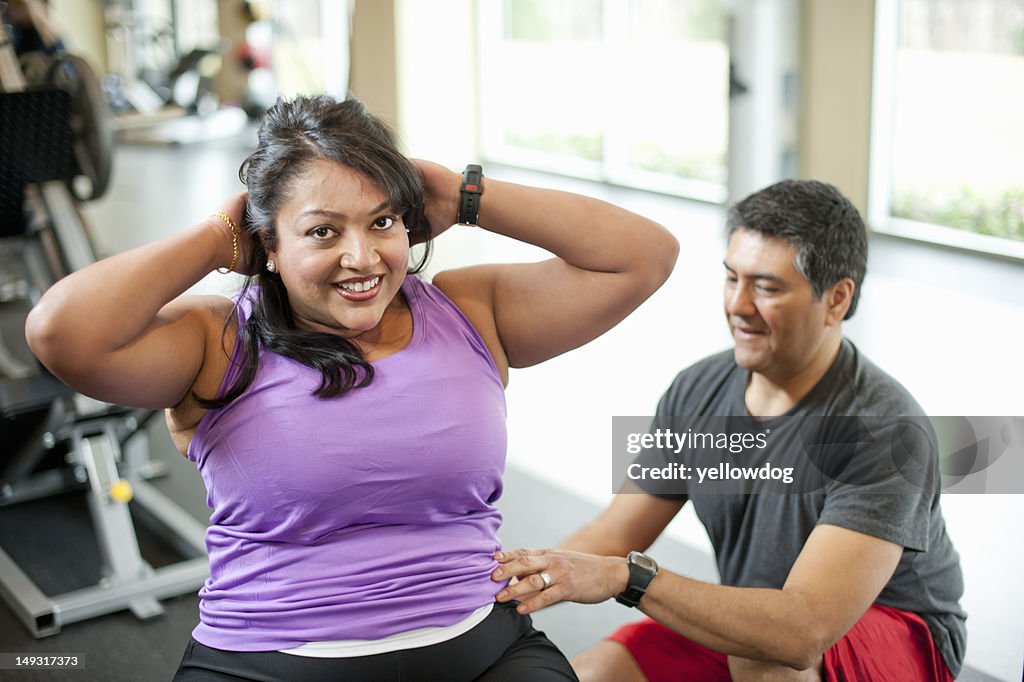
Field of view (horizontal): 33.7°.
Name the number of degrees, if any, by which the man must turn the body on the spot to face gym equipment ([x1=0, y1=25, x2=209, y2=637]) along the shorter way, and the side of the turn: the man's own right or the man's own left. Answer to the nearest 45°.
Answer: approximately 90° to the man's own right

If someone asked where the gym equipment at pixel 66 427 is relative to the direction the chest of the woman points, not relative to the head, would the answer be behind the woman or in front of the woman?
behind

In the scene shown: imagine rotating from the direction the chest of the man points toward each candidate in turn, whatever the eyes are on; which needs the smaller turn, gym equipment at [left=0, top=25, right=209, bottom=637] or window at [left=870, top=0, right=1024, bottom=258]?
the gym equipment

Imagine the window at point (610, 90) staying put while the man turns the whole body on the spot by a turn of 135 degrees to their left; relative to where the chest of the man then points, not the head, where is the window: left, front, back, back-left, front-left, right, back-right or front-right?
left

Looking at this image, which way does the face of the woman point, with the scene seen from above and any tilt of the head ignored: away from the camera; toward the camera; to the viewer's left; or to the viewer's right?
toward the camera

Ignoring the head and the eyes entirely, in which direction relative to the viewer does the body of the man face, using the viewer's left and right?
facing the viewer and to the left of the viewer

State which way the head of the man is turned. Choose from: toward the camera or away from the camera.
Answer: toward the camera

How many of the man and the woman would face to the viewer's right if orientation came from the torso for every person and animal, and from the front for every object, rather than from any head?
0

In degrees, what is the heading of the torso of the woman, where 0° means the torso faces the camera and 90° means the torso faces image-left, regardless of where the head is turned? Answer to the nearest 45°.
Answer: approximately 0°
